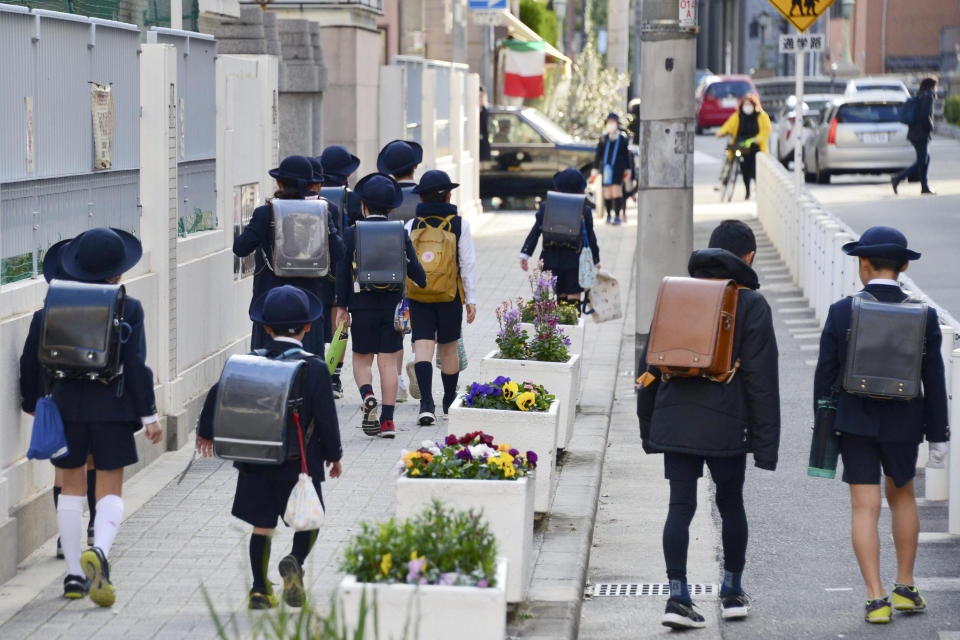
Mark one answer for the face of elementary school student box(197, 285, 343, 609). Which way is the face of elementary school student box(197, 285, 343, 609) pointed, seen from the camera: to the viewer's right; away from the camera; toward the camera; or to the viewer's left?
away from the camera

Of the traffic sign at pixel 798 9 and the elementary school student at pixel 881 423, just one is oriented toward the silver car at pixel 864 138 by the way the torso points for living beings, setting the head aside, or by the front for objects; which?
the elementary school student

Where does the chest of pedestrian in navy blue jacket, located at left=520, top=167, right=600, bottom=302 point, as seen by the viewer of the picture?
away from the camera

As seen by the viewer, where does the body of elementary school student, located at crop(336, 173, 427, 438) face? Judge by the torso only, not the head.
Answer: away from the camera

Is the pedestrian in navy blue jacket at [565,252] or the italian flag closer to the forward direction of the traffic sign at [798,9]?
the pedestrian in navy blue jacket

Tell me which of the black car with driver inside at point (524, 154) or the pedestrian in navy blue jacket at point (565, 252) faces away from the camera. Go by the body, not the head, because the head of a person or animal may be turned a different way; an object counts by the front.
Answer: the pedestrian in navy blue jacket

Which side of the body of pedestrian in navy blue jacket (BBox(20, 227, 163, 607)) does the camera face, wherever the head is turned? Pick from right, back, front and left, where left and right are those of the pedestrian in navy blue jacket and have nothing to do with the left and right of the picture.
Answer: back

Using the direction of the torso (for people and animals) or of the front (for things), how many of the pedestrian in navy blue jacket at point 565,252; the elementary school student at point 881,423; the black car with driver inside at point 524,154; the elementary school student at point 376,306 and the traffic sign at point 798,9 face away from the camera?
3

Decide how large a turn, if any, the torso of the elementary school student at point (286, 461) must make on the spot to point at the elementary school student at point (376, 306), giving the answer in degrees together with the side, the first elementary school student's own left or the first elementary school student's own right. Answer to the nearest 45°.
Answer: approximately 45° to the first elementary school student's own left

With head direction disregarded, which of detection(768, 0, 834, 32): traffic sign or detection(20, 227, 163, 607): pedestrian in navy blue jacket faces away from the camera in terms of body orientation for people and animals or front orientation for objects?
the pedestrian in navy blue jacket

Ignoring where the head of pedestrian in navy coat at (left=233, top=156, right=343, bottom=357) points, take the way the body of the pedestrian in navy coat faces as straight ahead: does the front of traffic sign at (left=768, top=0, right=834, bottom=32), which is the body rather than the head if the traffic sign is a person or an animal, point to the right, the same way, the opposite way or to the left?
the opposite way

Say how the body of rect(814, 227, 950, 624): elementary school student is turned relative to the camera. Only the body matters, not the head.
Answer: away from the camera

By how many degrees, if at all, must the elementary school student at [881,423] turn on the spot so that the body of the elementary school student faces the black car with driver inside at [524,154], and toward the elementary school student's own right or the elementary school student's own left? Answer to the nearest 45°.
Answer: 0° — they already face it

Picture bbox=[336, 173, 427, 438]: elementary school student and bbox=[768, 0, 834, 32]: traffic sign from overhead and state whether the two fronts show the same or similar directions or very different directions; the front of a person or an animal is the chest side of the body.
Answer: very different directions

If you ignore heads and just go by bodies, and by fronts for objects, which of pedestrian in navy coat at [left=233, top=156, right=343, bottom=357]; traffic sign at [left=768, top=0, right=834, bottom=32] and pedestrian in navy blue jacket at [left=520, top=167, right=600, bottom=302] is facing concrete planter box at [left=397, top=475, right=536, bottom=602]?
the traffic sign
